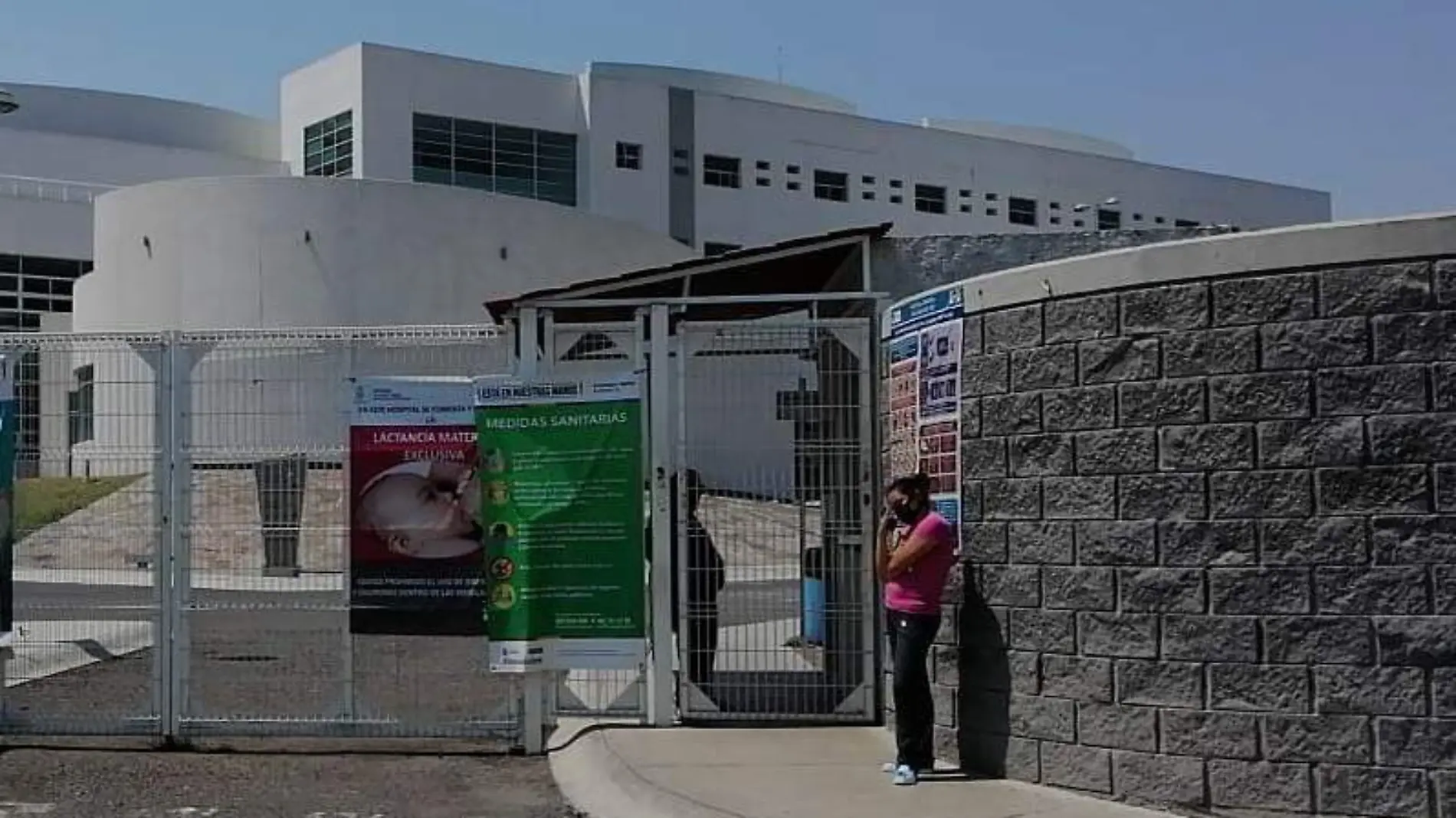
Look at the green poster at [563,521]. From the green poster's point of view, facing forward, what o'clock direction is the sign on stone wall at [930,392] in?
The sign on stone wall is roughly at 10 o'clock from the green poster.

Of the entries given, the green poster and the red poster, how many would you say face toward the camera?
2

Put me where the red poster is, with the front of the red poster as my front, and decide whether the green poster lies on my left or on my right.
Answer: on my left

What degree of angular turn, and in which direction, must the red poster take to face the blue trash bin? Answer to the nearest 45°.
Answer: approximately 90° to its left

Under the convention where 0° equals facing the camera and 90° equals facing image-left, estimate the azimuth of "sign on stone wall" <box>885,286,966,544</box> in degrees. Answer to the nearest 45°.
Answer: approximately 45°

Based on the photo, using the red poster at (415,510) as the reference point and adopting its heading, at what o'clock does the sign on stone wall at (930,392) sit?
The sign on stone wall is roughly at 10 o'clock from the red poster.

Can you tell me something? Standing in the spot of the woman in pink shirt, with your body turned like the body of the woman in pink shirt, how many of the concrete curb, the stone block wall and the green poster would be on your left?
1

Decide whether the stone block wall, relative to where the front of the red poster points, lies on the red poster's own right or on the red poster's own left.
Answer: on the red poster's own left

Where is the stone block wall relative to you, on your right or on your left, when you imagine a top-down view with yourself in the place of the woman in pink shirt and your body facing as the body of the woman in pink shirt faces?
on your left

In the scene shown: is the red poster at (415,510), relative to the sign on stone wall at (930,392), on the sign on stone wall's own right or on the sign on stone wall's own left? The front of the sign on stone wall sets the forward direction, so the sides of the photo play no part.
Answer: on the sign on stone wall's own right

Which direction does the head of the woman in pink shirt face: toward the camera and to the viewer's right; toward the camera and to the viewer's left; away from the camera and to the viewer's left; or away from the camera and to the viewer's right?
toward the camera and to the viewer's left
